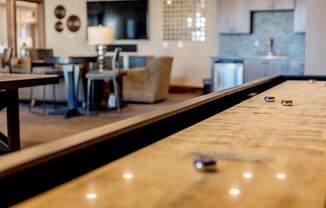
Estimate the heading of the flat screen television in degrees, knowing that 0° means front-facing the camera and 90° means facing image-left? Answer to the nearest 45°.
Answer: approximately 0°

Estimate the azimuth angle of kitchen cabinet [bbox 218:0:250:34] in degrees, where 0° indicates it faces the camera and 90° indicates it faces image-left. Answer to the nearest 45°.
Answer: approximately 0°

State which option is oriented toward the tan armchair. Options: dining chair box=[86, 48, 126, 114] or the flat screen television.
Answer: the flat screen television

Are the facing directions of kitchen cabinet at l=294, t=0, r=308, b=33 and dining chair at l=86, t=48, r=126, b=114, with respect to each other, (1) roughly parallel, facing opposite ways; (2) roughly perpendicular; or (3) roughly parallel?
roughly perpendicular

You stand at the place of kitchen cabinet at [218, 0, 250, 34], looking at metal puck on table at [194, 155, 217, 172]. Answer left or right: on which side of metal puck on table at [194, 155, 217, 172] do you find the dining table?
right

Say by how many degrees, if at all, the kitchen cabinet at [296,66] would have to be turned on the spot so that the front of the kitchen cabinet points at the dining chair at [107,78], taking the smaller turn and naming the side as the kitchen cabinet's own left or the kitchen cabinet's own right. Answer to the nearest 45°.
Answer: approximately 45° to the kitchen cabinet's own right

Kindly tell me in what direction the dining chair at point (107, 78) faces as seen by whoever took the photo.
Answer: facing to the left of the viewer

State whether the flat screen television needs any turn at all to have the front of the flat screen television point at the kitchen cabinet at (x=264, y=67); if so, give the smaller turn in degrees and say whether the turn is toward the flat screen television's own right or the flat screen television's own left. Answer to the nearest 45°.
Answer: approximately 45° to the flat screen television's own left

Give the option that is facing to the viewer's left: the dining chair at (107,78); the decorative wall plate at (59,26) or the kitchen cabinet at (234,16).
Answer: the dining chair

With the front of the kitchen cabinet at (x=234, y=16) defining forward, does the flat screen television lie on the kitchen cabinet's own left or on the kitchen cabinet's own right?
on the kitchen cabinet's own right
